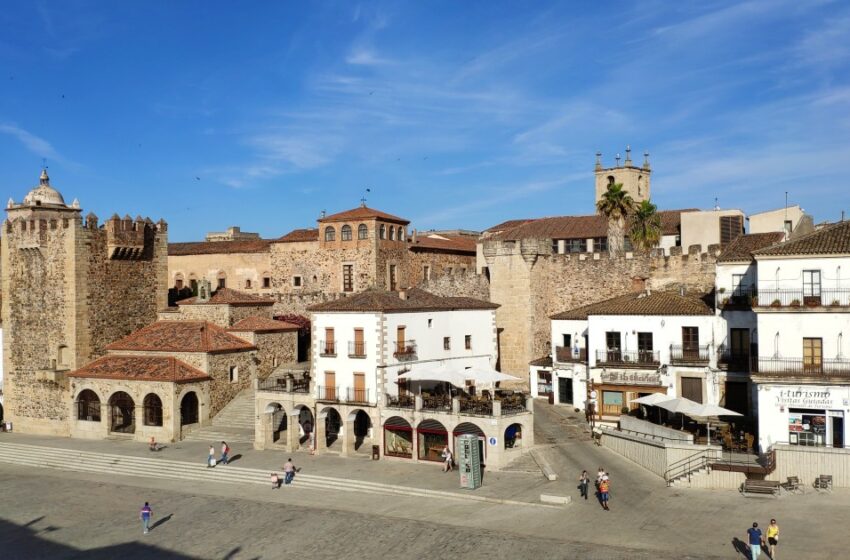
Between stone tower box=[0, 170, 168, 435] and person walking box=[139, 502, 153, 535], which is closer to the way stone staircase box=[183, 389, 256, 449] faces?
the person walking

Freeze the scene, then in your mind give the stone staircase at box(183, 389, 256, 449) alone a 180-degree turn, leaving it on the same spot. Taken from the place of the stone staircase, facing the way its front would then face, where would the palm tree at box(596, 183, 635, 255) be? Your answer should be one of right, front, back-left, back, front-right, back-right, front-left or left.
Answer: right

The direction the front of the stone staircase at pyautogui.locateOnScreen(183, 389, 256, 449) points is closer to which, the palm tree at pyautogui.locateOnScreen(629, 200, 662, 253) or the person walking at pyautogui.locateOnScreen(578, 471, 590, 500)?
the person walking

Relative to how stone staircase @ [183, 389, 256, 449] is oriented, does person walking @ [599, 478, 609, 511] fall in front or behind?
in front

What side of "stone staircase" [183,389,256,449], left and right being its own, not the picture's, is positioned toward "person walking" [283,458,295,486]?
front

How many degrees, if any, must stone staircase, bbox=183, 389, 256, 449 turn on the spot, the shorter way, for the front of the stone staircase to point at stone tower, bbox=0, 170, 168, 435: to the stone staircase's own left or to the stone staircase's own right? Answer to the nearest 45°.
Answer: approximately 135° to the stone staircase's own right

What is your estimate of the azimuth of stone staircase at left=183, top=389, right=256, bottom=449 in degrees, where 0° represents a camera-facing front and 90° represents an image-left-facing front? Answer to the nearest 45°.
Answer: approximately 0°

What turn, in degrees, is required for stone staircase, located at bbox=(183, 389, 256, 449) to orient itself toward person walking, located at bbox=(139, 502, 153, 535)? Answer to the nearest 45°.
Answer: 0° — it already faces them
